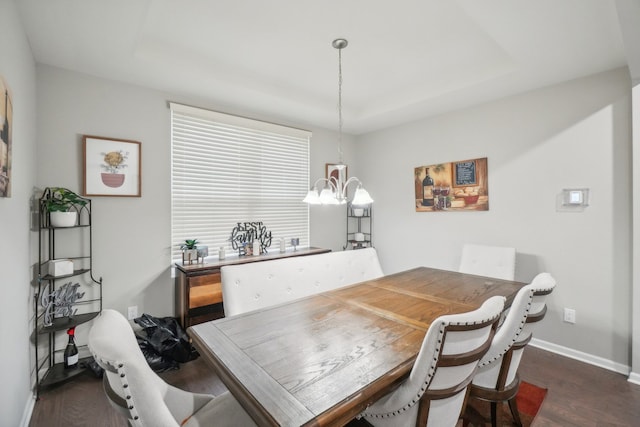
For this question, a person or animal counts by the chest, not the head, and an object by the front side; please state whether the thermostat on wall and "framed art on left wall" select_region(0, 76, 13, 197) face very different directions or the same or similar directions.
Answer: very different directions

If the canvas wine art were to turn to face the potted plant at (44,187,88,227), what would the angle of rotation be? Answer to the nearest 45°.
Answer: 0° — it already faces it

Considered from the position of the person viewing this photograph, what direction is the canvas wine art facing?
facing the viewer and to the left of the viewer

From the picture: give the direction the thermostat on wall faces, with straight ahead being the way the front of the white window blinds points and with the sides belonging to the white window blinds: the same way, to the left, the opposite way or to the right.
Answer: to the right

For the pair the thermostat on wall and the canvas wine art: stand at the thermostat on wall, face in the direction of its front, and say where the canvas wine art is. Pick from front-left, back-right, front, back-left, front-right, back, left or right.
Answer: right

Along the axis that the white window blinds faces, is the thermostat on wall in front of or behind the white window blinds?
in front

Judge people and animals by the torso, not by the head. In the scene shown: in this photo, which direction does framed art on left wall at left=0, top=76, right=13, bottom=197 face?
to the viewer's right

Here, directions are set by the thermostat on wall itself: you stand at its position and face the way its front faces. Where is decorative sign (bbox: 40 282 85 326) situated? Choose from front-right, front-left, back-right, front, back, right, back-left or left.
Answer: front-right

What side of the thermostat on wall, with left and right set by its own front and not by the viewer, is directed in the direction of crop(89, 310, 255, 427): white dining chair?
front
